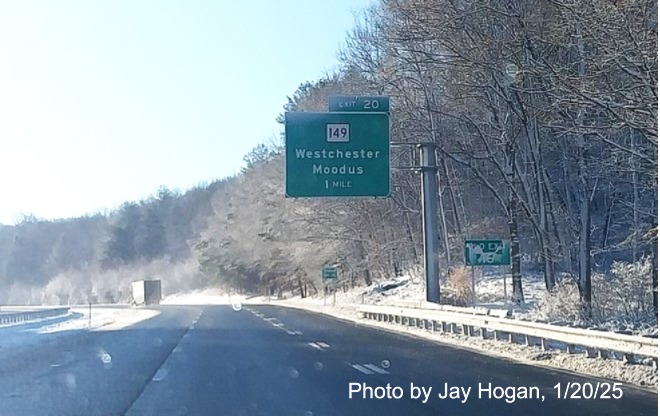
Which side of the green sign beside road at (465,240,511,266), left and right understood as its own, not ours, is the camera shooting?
front

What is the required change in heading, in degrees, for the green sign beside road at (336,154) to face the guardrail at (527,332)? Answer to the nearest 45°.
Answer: approximately 45° to its left

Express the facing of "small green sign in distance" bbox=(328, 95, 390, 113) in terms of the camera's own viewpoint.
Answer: facing the viewer

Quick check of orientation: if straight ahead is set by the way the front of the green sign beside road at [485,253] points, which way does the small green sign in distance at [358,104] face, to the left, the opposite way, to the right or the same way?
the same way

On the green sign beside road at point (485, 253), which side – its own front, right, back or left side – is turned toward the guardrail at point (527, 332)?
front

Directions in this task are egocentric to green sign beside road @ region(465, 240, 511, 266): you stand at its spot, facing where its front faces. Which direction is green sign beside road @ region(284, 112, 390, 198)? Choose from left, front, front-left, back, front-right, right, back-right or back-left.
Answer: front-right

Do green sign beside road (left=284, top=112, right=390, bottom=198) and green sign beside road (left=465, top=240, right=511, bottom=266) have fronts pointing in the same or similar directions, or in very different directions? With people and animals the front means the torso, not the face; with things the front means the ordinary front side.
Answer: same or similar directions

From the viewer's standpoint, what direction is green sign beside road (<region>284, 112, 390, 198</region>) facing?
toward the camera

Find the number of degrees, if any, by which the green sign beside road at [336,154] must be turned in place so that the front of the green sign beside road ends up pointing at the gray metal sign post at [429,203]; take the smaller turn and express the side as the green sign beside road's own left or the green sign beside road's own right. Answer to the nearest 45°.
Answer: approximately 135° to the green sign beside road's own left

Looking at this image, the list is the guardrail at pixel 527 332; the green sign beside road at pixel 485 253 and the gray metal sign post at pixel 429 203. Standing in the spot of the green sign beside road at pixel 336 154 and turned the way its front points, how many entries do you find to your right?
0

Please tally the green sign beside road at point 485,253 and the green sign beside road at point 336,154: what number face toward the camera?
2
